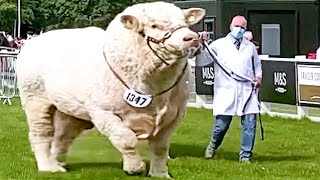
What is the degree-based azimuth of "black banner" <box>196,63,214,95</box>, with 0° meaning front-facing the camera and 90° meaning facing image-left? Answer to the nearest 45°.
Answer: approximately 0°

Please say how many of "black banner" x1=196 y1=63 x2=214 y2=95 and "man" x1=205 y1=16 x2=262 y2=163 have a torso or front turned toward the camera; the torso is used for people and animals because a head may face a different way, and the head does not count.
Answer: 2

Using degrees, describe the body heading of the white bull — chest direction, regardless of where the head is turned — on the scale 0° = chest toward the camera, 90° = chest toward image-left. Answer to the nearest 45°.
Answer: approximately 315°
